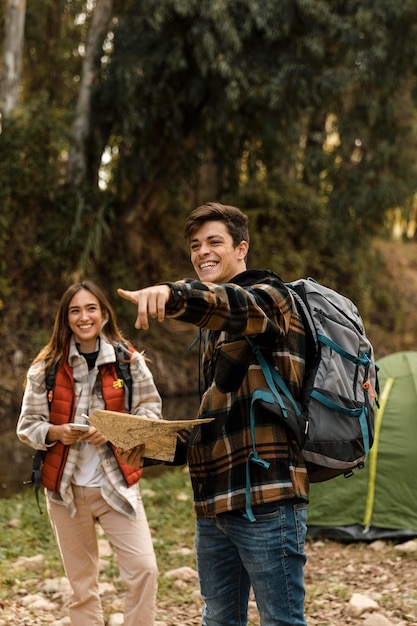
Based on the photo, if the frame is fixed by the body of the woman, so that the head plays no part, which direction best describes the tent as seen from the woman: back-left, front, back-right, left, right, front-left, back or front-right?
back-left

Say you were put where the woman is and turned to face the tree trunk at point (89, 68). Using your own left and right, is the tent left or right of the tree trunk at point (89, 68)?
right

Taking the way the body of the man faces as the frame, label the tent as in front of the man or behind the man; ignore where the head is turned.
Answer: behind

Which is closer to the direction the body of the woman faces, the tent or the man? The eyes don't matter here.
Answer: the man

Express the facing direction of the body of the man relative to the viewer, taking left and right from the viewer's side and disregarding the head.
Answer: facing the viewer and to the left of the viewer

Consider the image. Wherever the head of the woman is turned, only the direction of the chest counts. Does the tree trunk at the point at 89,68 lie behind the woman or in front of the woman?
behind

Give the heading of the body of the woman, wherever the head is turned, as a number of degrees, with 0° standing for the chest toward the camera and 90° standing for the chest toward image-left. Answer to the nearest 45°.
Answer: approximately 0°

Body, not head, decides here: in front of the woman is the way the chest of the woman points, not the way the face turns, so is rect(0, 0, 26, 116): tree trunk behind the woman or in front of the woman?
behind

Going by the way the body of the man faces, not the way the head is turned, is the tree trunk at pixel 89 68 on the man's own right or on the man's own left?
on the man's own right

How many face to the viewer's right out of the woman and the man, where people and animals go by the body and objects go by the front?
0

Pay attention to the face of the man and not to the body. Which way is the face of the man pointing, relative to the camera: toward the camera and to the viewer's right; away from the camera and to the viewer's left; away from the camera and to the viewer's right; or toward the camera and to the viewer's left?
toward the camera and to the viewer's left

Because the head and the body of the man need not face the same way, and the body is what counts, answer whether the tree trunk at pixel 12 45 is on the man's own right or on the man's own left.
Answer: on the man's own right
